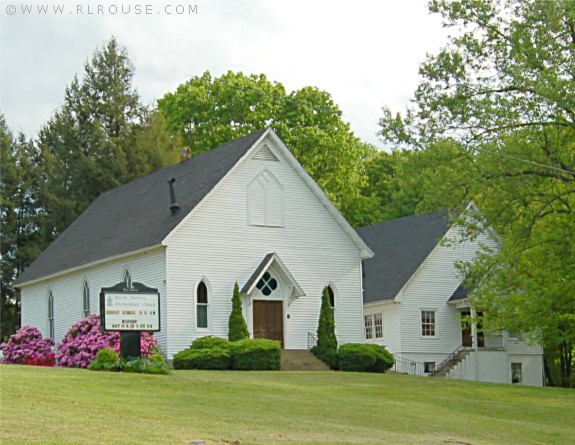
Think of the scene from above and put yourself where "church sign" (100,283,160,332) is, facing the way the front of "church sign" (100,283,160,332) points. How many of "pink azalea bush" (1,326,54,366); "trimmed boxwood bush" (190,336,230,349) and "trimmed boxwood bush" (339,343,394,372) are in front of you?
0

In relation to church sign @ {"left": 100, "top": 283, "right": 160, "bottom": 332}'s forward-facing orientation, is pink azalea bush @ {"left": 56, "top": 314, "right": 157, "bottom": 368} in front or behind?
behind

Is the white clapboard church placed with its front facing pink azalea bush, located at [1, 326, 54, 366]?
no

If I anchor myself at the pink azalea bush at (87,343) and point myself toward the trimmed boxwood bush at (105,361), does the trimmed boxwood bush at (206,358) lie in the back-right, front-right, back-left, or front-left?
front-left

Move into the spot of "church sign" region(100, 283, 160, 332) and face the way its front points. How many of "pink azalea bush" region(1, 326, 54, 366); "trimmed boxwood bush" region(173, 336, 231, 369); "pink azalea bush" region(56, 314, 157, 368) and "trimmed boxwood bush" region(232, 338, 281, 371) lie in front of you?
0

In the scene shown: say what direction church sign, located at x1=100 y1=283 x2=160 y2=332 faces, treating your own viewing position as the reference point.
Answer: facing the viewer

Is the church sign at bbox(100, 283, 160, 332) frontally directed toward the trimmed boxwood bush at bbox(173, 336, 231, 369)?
no

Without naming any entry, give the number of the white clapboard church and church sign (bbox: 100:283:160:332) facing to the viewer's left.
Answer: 0

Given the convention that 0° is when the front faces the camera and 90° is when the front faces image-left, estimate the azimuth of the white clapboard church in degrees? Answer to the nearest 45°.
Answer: approximately 315°

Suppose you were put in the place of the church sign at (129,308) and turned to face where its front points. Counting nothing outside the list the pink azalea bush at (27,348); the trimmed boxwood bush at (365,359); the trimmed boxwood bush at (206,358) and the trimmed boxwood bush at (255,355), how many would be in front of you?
0

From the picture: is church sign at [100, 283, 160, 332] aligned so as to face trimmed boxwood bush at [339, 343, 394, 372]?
no
